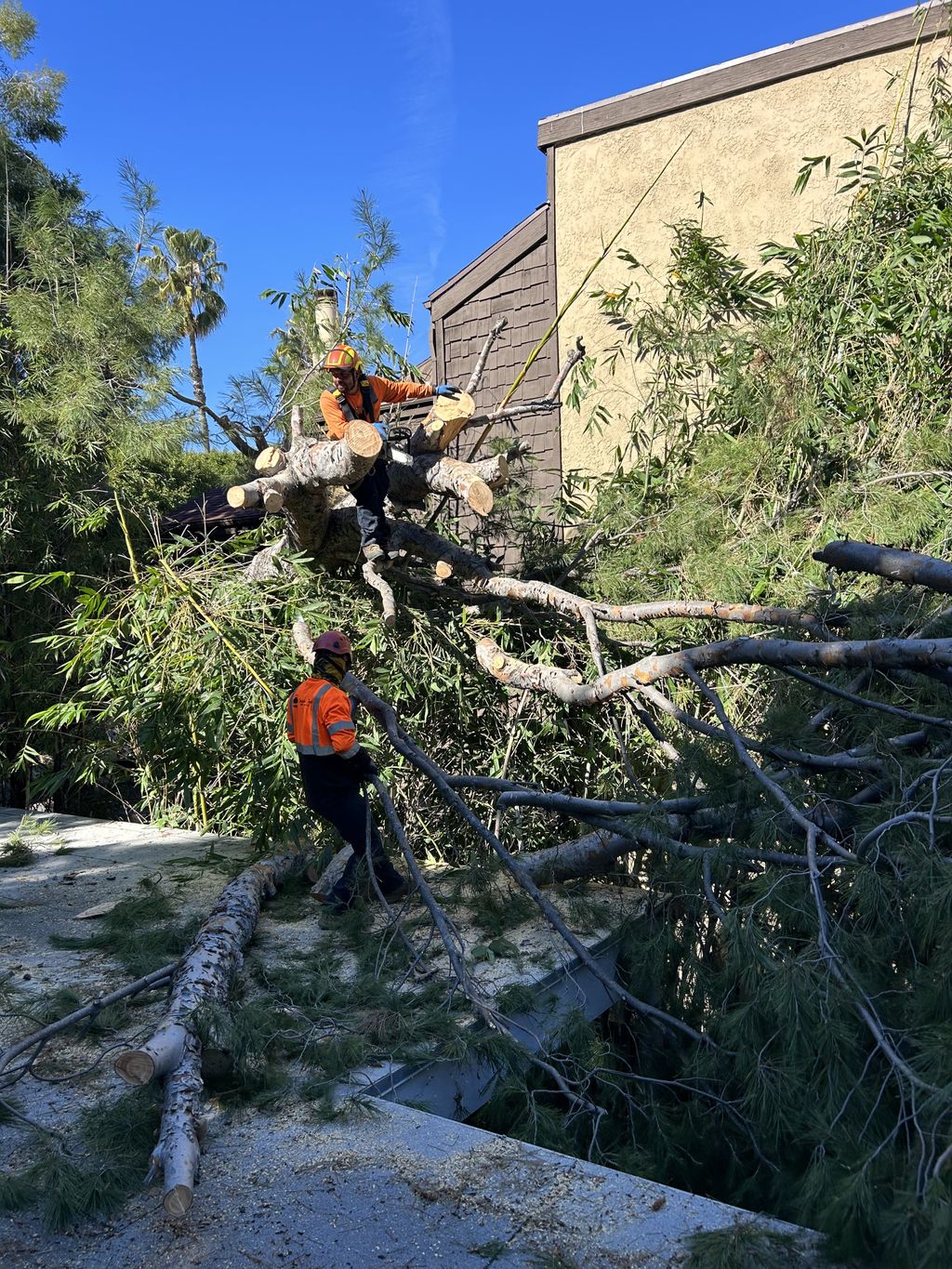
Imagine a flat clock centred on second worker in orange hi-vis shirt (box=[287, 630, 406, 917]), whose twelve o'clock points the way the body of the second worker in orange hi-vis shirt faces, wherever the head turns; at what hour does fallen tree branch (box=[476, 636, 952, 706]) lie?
The fallen tree branch is roughly at 2 o'clock from the second worker in orange hi-vis shirt.

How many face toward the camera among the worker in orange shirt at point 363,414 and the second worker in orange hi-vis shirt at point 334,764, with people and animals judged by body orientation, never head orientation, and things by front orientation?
1

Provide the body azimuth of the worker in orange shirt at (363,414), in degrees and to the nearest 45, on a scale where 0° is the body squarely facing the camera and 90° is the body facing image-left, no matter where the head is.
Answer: approximately 0°

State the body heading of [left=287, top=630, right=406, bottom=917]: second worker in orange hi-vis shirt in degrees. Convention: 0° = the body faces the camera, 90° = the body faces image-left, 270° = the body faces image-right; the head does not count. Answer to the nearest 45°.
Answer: approximately 225°

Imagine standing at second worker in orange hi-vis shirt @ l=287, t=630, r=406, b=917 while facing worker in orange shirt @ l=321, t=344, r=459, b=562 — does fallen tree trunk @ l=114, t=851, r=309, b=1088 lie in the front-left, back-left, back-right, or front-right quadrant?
back-left

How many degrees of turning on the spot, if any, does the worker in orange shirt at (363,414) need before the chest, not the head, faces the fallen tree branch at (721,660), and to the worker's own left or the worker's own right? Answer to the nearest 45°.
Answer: approximately 45° to the worker's own left

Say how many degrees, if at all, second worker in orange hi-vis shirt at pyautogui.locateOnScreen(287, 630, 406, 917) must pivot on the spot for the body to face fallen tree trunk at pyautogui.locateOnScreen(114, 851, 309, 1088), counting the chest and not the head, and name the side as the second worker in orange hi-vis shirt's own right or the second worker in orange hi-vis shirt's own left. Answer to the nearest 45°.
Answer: approximately 180°
